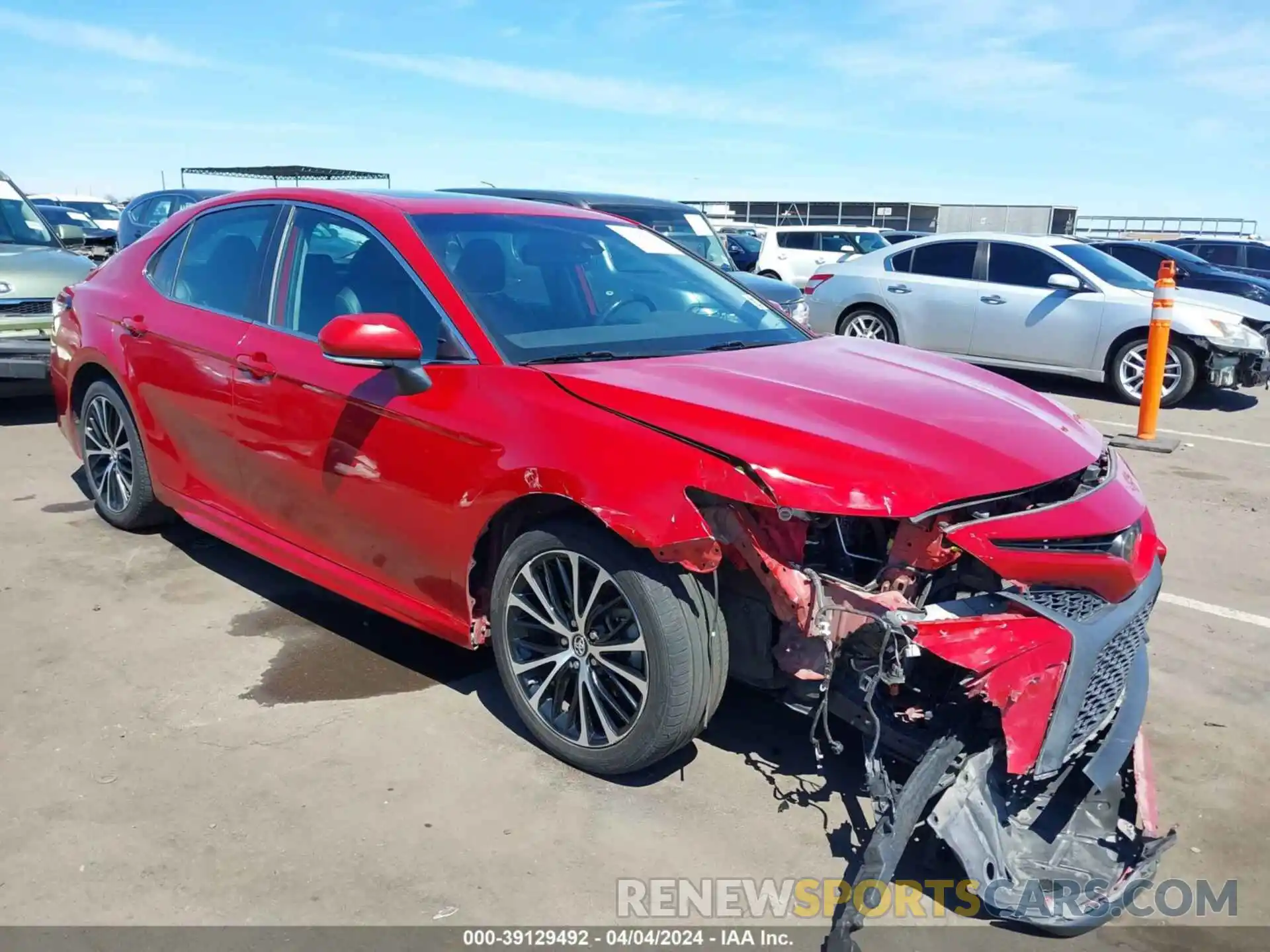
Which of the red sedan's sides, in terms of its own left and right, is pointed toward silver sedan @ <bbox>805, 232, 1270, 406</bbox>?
left

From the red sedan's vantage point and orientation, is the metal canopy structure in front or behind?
behind

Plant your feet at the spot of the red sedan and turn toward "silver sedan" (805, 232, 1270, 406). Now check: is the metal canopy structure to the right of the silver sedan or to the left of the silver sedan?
left

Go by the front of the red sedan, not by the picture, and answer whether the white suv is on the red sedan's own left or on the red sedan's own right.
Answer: on the red sedan's own left

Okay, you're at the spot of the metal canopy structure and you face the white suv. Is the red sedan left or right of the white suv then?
right

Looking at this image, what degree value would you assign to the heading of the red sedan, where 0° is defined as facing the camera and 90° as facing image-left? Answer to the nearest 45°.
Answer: approximately 315°
